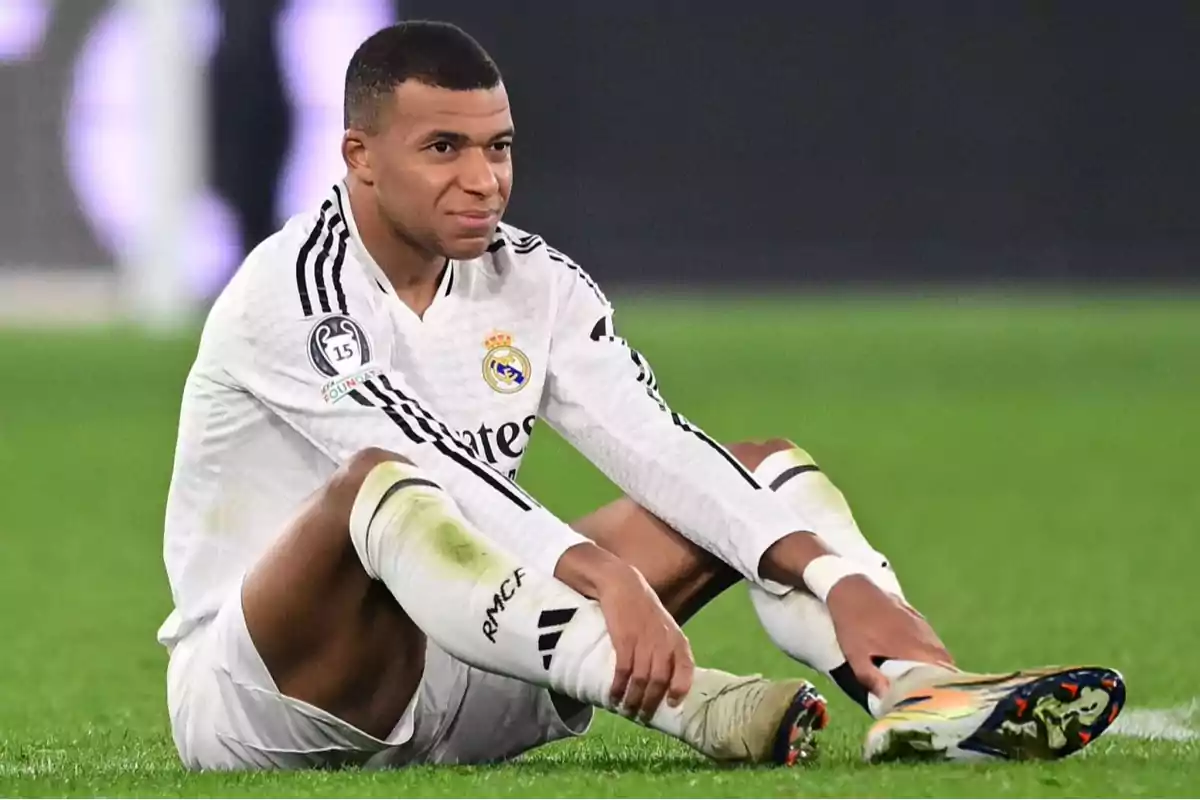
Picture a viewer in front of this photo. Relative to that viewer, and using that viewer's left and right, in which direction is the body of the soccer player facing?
facing the viewer and to the right of the viewer

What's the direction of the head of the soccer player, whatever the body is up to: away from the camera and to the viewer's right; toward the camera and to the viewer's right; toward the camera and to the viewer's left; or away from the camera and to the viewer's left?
toward the camera and to the viewer's right
